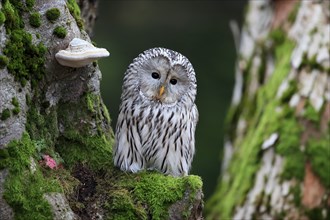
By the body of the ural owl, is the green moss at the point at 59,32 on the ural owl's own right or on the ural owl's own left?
on the ural owl's own right

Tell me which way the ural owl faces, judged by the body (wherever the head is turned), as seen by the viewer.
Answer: toward the camera

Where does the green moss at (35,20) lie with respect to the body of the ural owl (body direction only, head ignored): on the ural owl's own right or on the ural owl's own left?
on the ural owl's own right

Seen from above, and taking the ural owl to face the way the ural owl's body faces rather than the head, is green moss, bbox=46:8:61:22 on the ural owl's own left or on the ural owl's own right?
on the ural owl's own right

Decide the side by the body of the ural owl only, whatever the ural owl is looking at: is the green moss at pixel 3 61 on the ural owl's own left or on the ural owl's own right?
on the ural owl's own right
